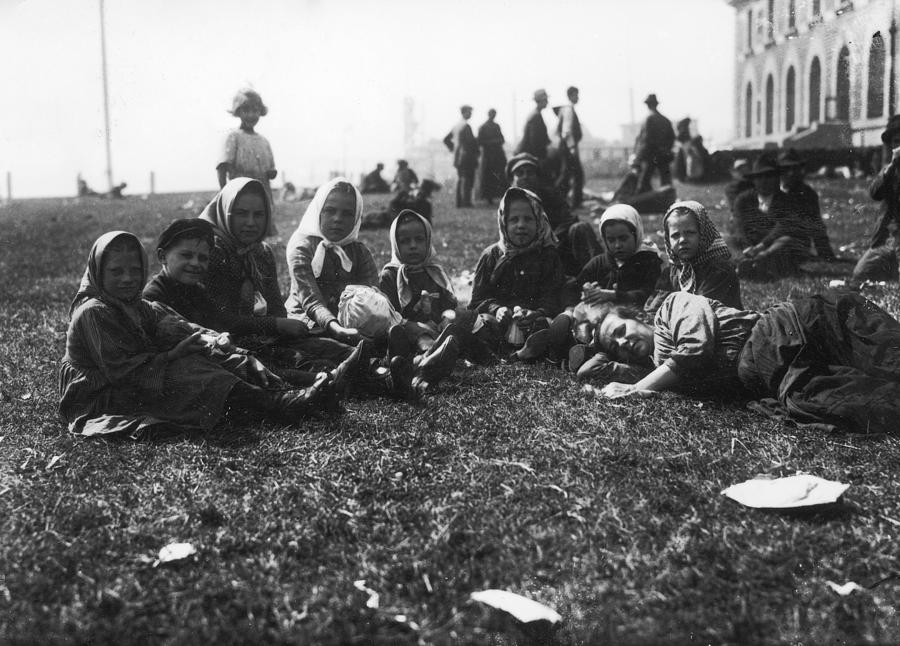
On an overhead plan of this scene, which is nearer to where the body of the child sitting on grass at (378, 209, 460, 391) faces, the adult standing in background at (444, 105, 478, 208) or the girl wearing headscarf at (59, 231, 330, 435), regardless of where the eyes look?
the girl wearing headscarf

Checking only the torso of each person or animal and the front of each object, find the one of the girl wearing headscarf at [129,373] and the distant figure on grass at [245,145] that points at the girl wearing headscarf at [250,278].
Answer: the distant figure on grass

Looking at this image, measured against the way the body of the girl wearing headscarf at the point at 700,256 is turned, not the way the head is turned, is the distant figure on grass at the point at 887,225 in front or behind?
behind

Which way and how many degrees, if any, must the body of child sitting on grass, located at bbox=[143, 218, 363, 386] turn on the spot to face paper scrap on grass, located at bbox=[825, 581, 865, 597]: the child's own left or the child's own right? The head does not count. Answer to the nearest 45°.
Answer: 0° — they already face it

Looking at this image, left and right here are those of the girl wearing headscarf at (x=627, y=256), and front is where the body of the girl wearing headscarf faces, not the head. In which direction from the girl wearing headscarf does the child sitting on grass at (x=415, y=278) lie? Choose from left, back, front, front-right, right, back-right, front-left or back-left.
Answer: front-right

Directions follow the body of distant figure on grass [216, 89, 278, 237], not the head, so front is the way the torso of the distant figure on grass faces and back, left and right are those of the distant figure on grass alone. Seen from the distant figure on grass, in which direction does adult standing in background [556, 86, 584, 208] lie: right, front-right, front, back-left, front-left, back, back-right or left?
back-left

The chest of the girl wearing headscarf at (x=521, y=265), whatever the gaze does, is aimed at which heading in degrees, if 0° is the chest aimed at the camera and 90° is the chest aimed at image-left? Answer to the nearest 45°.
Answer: approximately 0°

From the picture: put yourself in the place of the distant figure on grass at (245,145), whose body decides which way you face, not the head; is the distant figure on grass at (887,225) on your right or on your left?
on your left

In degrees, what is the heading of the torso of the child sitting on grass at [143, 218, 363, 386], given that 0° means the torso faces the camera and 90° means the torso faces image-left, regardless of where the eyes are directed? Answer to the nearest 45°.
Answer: approximately 315°
